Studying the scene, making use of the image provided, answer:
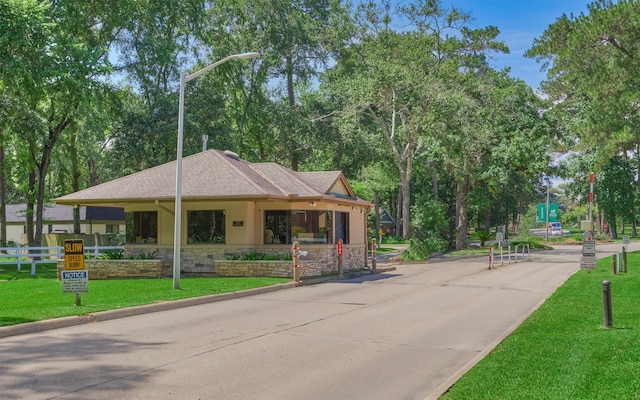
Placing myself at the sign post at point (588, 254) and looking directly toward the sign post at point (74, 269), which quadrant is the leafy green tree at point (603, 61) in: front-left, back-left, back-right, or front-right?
back-right

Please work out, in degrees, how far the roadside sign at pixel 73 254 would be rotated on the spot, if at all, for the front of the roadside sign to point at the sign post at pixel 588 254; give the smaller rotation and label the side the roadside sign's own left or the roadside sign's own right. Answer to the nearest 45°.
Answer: approximately 90° to the roadside sign's own left

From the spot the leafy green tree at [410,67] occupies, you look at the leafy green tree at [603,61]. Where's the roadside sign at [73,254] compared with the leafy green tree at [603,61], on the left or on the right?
right

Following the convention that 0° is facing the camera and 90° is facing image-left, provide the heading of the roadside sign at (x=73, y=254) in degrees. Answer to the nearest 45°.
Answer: approximately 0°

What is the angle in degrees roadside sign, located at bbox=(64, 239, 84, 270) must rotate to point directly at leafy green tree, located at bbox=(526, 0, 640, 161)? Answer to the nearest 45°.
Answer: approximately 90° to its left

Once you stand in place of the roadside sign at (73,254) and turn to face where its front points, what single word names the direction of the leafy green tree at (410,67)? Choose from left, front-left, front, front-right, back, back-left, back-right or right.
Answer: back-left

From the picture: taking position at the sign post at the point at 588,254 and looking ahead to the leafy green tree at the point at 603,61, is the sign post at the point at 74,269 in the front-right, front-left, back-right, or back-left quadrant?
back-left
